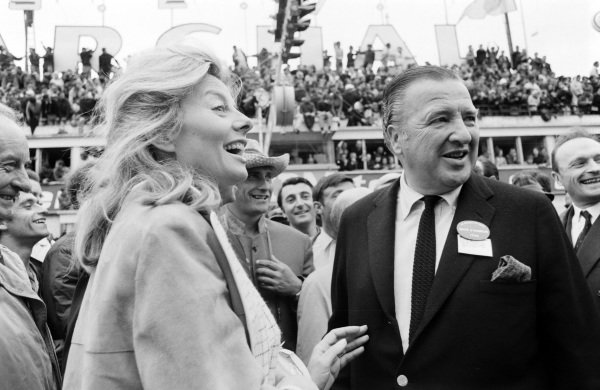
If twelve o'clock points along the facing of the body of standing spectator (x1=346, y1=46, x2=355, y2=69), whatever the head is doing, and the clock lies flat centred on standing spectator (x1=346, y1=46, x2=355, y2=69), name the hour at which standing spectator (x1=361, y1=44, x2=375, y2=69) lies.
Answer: standing spectator (x1=361, y1=44, x2=375, y2=69) is roughly at 8 o'clock from standing spectator (x1=346, y1=46, x2=355, y2=69).

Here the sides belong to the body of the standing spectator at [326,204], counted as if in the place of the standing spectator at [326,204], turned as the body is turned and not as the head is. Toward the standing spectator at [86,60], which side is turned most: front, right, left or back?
back

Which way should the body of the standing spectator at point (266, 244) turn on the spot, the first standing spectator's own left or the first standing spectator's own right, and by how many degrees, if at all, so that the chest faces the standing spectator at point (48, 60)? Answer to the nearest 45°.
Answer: approximately 135° to the first standing spectator's own right

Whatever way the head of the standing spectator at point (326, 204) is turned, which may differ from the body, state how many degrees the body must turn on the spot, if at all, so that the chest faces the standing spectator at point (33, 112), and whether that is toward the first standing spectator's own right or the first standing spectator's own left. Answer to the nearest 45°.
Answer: approximately 180°

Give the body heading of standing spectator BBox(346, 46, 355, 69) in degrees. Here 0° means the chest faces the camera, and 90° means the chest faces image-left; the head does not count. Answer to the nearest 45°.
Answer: approximately 0°

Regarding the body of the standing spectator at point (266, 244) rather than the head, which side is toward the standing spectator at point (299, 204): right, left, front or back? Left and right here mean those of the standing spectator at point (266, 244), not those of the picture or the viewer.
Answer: back

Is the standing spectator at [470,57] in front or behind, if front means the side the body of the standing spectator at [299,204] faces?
behind

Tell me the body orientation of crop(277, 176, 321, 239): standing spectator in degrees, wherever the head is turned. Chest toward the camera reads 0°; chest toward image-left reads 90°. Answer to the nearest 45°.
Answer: approximately 0°

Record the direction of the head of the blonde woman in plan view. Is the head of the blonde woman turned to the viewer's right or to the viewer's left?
to the viewer's right
